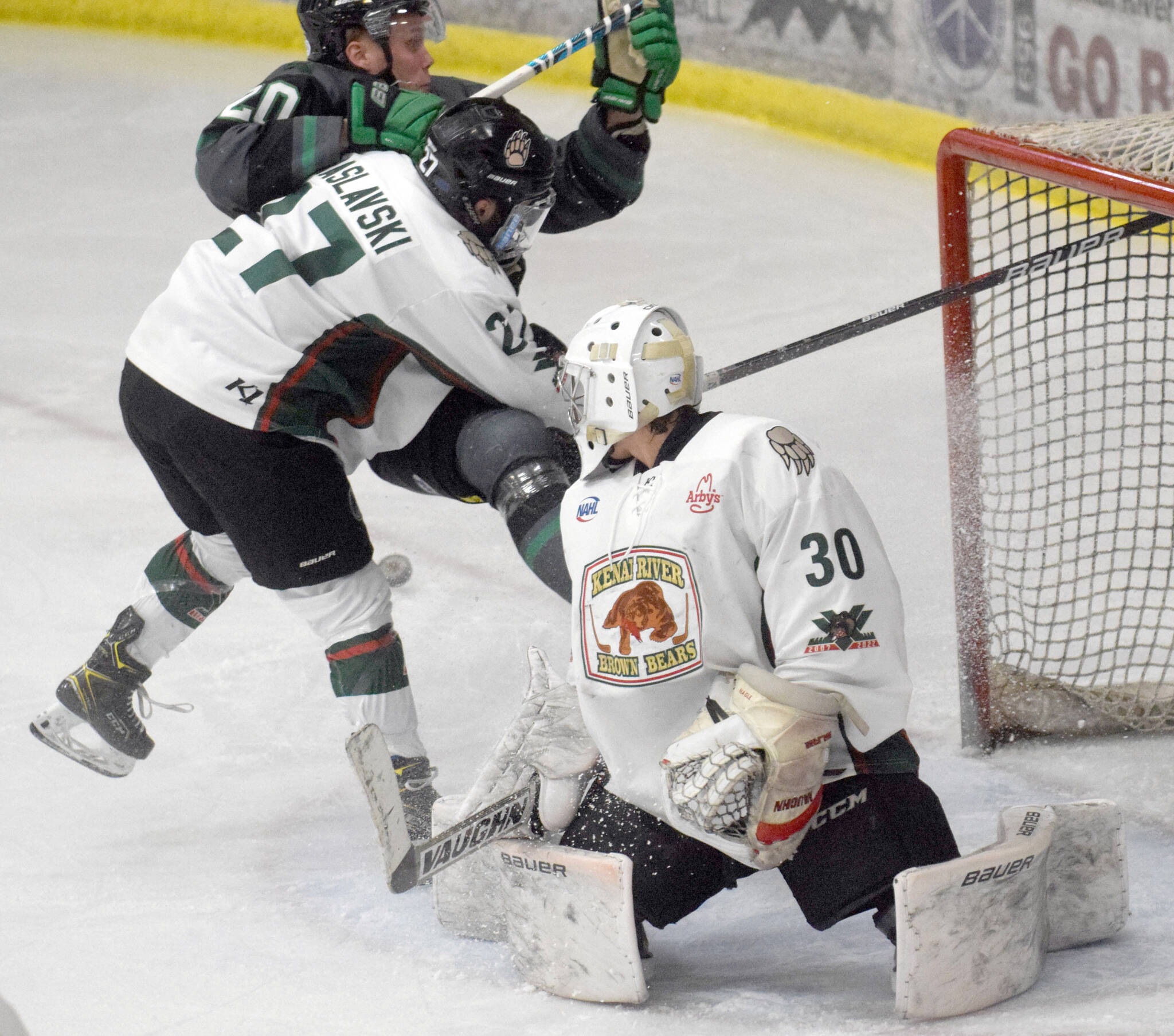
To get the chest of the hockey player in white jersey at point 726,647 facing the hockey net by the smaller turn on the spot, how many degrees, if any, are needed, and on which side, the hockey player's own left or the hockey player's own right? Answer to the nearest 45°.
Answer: approximately 180°

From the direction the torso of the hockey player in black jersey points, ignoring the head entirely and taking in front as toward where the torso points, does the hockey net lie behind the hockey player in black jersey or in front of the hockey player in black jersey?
in front

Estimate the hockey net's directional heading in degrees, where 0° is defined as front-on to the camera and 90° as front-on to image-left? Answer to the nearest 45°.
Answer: approximately 45°

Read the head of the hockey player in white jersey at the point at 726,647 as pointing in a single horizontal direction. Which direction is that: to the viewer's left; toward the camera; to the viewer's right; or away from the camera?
to the viewer's left

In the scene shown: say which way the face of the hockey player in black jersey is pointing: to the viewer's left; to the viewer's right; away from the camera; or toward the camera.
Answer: to the viewer's right

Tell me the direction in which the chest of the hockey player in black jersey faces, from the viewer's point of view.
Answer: to the viewer's right

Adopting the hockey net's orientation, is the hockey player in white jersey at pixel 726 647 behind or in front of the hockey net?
in front

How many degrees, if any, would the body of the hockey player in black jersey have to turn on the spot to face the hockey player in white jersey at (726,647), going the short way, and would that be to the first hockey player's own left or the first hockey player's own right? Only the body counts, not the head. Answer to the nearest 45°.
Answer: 0° — they already face them

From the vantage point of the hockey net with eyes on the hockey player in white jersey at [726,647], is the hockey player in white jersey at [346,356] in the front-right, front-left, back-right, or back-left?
front-right
